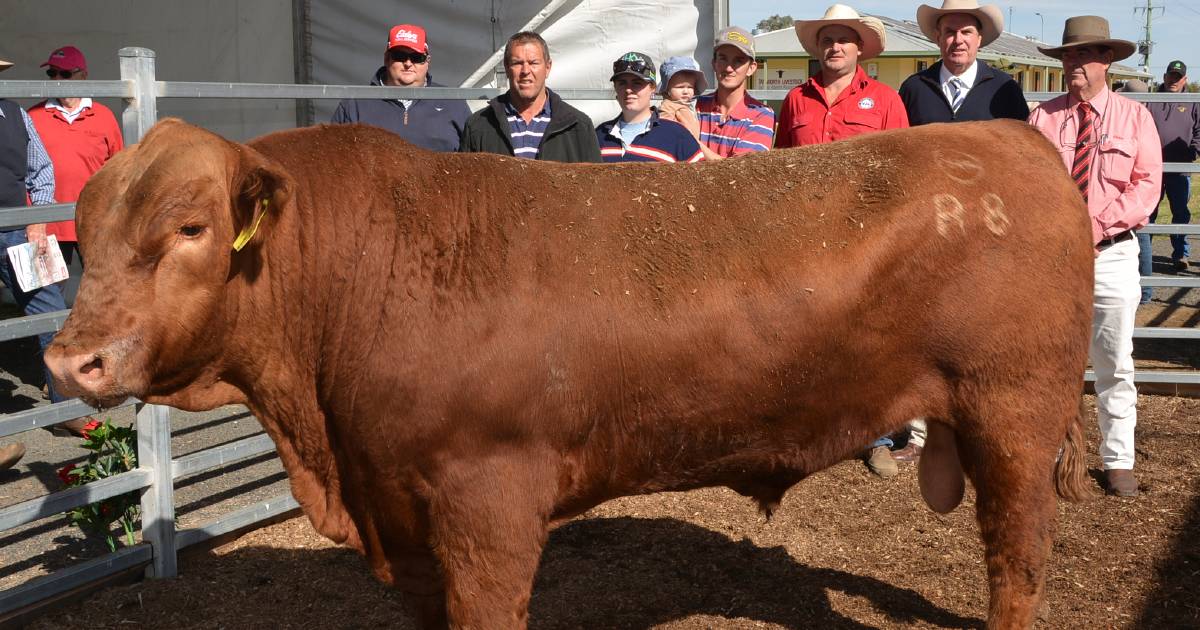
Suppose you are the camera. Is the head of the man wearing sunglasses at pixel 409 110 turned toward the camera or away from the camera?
toward the camera

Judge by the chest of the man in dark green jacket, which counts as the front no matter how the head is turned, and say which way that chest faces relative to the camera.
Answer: toward the camera

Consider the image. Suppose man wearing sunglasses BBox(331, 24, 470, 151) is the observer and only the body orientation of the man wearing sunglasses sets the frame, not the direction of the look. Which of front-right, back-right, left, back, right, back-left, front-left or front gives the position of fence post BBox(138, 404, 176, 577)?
front-right

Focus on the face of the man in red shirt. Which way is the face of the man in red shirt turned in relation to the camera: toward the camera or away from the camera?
toward the camera

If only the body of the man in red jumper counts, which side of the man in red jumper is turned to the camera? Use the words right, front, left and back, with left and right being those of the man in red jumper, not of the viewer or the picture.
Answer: front

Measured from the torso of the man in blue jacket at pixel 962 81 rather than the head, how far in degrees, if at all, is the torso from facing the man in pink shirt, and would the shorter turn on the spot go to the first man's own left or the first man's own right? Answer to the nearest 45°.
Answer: approximately 90° to the first man's own left

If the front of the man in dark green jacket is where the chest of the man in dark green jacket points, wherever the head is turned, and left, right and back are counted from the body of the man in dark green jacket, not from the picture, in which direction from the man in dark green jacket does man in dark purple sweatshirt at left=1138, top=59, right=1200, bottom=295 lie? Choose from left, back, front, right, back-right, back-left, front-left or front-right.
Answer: back-left

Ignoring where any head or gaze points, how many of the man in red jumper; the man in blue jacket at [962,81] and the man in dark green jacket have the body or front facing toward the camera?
3

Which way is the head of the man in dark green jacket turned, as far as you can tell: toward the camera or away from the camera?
toward the camera

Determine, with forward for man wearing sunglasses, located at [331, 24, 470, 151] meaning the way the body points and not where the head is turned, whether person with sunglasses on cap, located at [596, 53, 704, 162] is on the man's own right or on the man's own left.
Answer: on the man's own left

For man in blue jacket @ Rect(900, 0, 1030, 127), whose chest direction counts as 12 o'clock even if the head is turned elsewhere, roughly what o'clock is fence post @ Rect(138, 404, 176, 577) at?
The fence post is roughly at 2 o'clock from the man in blue jacket.
